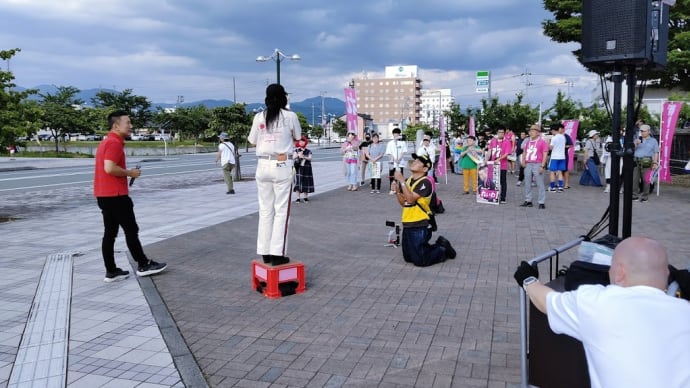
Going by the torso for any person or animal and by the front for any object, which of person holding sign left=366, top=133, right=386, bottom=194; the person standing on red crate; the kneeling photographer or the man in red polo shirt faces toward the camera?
the person holding sign

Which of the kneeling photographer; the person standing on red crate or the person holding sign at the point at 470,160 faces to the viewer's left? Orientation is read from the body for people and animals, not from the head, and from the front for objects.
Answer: the kneeling photographer

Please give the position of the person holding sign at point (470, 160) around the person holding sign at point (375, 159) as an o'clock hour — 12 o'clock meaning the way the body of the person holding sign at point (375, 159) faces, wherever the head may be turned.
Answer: the person holding sign at point (470, 160) is roughly at 10 o'clock from the person holding sign at point (375, 159).

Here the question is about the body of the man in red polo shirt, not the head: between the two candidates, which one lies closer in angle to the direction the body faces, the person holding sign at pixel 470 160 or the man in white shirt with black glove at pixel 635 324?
the person holding sign

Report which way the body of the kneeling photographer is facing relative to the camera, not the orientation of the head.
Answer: to the viewer's left

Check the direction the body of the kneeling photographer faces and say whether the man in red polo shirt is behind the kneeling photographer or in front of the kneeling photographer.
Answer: in front

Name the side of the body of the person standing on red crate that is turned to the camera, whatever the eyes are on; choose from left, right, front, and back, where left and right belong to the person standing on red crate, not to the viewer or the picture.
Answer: back

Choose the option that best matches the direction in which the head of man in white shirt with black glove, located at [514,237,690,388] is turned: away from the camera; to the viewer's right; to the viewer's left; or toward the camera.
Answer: away from the camera

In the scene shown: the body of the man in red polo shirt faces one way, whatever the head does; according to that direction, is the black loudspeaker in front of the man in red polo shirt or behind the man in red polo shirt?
in front

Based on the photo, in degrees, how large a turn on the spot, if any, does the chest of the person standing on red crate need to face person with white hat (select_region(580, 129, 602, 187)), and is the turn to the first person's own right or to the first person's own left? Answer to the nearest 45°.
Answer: approximately 45° to the first person's own right
